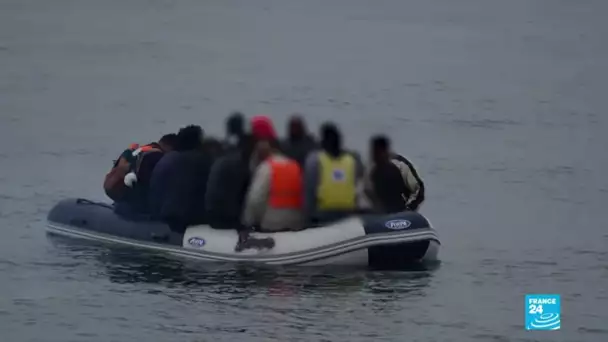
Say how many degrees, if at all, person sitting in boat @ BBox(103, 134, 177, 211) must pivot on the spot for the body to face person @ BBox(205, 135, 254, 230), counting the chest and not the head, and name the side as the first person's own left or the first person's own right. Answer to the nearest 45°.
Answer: approximately 45° to the first person's own right

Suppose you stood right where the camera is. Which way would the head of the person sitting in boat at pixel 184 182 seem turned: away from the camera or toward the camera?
away from the camera

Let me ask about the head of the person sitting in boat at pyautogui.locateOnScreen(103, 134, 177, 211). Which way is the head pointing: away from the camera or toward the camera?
away from the camera
